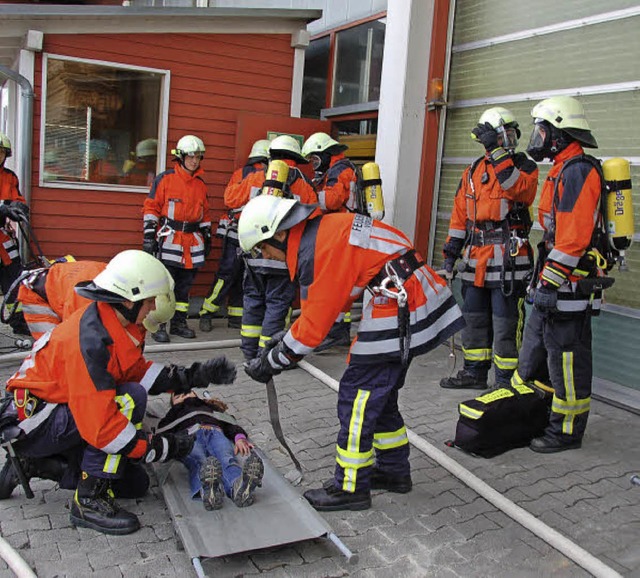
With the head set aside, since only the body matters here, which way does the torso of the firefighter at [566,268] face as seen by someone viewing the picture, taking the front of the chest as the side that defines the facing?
to the viewer's left

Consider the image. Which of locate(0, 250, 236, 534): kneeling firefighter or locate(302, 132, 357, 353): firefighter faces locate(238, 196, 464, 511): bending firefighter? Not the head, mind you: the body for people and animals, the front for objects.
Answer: the kneeling firefighter

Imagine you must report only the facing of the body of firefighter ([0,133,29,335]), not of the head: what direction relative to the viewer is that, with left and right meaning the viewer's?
facing the viewer and to the right of the viewer

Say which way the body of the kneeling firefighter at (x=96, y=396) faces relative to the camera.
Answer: to the viewer's right

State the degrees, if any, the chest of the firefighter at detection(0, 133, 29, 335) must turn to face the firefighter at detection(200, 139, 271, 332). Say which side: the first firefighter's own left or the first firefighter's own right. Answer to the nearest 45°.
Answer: approximately 45° to the first firefighter's own left

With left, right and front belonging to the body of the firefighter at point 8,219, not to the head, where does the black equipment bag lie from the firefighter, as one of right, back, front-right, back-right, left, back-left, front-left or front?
front

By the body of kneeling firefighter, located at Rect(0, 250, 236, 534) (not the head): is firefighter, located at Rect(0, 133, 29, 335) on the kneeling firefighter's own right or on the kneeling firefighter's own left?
on the kneeling firefighter's own left

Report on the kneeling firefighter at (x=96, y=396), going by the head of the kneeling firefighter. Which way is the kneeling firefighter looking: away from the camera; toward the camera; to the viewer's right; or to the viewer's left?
to the viewer's right

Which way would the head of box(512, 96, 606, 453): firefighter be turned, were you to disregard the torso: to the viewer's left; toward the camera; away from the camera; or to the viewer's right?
to the viewer's left

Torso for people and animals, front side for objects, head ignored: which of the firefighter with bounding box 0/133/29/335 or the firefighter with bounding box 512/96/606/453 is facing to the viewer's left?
the firefighter with bounding box 512/96/606/453
